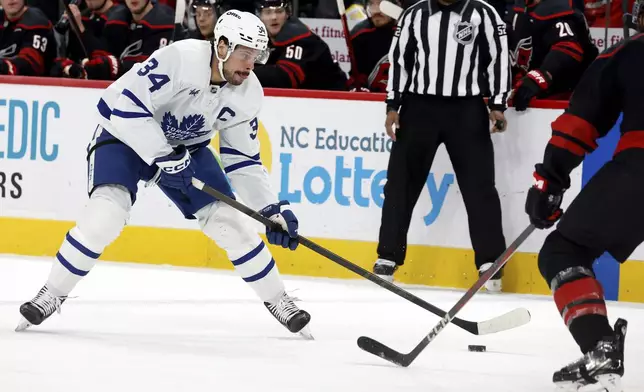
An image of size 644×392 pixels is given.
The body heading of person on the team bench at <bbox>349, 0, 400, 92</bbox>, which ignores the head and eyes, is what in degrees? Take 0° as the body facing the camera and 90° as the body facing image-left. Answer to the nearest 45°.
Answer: approximately 0°

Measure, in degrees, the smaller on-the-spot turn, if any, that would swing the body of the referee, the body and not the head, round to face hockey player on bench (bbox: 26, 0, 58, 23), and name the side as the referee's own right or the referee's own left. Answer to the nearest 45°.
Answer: approximately 135° to the referee's own right

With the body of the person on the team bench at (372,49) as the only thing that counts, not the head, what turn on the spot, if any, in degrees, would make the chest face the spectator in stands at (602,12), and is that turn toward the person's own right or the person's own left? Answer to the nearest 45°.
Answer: approximately 90° to the person's own left

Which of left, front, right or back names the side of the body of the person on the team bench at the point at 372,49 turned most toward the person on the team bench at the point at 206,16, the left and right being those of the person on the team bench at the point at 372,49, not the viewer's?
right

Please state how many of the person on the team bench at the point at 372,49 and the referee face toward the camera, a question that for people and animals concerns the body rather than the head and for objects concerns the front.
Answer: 2

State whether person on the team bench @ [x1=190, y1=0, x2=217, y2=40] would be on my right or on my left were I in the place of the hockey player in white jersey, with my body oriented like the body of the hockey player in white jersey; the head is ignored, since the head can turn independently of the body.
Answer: on my left

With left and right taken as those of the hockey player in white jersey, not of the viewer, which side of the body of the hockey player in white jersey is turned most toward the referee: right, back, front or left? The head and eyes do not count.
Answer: left
